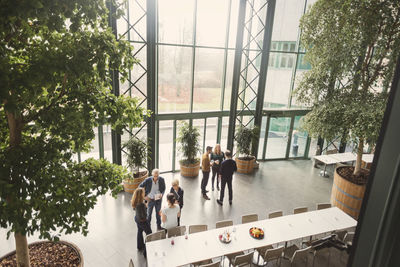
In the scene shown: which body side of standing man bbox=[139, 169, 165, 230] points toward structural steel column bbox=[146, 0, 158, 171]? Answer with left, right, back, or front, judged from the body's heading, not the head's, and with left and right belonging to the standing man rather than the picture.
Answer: back

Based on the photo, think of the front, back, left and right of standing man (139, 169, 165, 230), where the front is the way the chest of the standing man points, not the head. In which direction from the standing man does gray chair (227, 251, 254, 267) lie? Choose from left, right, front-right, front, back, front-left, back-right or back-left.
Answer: front-left

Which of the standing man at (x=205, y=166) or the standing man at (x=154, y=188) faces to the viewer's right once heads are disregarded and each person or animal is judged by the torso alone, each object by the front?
the standing man at (x=205, y=166)

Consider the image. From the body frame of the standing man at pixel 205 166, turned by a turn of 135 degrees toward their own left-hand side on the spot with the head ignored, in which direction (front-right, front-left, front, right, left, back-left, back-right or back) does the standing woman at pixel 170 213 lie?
back-left

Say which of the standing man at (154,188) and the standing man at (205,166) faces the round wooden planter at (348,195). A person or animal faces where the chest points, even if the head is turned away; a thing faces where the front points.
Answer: the standing man at (205,166)

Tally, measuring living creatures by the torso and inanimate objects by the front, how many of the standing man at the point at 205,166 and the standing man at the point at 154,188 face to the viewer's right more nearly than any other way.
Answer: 1

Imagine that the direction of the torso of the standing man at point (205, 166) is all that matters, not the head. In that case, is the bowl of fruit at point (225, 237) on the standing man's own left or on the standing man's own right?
on the standing man's own right

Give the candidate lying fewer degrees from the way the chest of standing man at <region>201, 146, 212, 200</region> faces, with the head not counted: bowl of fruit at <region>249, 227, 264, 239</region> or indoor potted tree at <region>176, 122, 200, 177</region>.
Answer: the bowl of fruit

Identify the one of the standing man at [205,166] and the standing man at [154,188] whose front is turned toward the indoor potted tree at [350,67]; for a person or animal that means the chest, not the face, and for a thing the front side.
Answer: the standing man at [205,166]

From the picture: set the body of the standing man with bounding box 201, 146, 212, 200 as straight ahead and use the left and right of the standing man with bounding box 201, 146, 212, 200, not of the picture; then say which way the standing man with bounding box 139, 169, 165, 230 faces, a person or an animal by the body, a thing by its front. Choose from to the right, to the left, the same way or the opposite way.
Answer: to the right

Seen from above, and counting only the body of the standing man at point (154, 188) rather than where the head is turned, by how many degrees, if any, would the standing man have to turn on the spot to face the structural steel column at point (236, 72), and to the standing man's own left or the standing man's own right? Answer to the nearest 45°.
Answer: approximately 135° to the standing man's own left

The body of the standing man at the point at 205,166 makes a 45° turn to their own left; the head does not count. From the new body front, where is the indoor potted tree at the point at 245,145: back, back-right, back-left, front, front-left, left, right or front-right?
front

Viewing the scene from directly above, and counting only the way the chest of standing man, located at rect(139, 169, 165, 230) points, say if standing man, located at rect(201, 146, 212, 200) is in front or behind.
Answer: behind

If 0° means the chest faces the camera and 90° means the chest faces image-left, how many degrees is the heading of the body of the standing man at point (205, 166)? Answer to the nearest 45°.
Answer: approximately 270°

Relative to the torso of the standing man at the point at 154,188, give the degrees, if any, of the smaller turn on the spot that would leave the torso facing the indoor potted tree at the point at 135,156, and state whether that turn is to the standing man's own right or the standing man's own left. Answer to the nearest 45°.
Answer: approximately 180°
